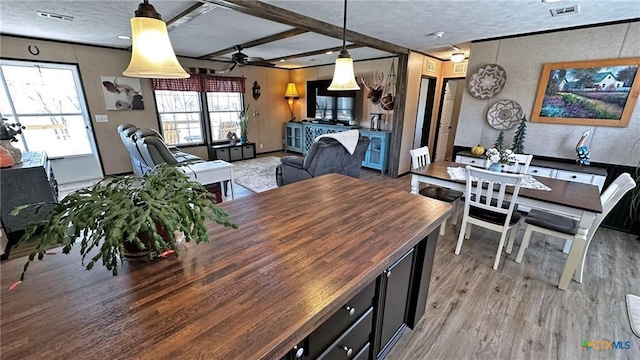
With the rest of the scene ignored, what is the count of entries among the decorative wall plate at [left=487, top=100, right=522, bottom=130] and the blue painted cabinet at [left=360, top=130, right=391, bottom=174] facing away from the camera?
0

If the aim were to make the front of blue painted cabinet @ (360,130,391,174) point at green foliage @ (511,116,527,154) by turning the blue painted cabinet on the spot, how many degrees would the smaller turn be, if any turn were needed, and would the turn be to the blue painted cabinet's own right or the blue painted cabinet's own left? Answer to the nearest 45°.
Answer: approximately 90° to the blue painted cabinet's own left

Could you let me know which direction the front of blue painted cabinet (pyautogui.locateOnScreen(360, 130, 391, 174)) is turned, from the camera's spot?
facing the viewer and to the left of the viewer

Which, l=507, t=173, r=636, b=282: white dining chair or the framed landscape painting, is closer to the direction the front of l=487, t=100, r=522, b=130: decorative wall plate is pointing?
the white dining chair

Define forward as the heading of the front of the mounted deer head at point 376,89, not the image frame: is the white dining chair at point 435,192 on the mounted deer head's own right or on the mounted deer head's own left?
on the mounted deer head's own left

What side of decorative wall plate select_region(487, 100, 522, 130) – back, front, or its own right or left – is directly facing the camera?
front

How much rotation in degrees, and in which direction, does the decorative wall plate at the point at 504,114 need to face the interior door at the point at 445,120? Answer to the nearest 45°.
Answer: approximately 135° to its right

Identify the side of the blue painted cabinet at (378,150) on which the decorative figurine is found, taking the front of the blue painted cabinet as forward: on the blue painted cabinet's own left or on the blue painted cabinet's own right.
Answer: on the blue painted cabinet's own left
